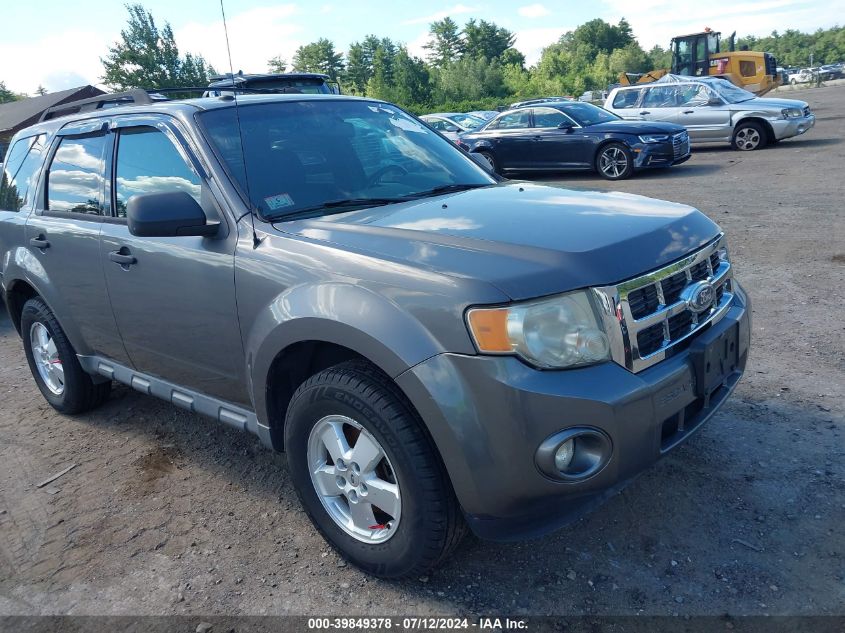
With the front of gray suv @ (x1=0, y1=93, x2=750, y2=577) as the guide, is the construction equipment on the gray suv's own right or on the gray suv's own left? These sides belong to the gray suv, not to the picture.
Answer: on the gray suv's own left

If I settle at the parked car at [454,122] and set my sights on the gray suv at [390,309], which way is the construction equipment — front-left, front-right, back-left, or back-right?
back-left

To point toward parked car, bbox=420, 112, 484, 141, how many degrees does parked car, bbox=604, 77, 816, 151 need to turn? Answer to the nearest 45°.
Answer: approximately 180°

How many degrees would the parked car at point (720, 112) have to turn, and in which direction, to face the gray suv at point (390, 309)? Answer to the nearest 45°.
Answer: approximately 45° to its right

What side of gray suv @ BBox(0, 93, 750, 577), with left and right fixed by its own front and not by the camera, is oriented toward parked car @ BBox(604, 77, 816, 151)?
left

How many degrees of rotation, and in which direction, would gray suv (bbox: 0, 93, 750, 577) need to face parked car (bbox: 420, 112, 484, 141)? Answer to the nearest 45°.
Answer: approximately 135° to its left

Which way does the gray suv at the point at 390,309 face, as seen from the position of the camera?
facing the viewer and to the right of the viewer

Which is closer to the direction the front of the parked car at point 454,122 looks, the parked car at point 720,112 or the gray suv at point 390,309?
the parked car

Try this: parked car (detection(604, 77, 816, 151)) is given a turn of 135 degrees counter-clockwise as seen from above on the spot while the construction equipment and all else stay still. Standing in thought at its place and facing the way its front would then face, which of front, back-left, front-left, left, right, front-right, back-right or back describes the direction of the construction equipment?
front
